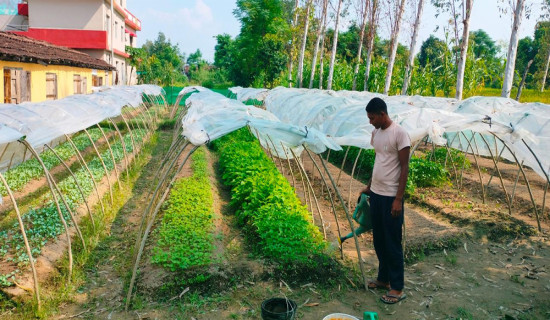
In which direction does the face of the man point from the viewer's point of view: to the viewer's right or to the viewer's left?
to the viewer's left

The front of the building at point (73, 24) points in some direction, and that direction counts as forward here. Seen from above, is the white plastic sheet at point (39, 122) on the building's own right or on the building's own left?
on the building's own right

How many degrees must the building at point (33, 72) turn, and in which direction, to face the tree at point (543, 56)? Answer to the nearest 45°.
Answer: approximately 45° to its left

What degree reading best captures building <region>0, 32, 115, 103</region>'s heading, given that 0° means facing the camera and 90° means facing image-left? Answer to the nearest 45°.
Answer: approximately 315°

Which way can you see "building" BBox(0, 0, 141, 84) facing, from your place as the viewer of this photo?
facing to the right of the viewer

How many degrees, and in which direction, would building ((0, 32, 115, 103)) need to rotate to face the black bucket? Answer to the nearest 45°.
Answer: approximately 45° to its right
